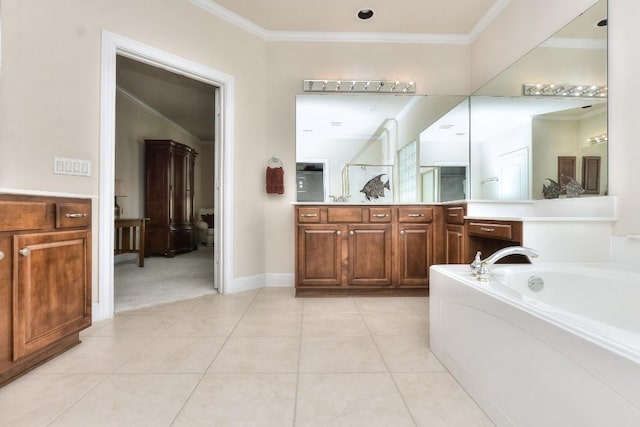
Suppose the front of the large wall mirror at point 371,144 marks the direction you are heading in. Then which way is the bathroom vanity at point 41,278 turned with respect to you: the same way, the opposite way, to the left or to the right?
to the left

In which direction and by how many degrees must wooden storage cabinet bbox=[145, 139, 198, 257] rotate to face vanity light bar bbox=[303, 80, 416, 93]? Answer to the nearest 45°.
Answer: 0° — it already faces it

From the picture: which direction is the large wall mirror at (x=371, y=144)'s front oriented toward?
toward the camera

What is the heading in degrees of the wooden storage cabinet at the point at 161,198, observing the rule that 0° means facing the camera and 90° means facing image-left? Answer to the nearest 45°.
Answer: approximately 315°

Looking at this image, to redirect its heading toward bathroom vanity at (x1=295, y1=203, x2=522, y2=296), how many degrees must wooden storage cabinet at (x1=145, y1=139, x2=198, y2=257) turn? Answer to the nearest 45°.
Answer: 0° — it already faces it

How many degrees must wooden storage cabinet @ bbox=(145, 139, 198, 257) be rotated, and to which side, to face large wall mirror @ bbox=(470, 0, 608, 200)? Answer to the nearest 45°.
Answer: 0° — it already faces it

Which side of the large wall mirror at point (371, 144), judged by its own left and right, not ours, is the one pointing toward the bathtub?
front

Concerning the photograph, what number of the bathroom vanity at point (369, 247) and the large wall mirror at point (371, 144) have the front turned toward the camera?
2

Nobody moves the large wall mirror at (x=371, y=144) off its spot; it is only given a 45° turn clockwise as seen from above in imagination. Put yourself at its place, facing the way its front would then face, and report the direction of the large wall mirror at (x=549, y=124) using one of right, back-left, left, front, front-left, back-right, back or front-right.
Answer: left

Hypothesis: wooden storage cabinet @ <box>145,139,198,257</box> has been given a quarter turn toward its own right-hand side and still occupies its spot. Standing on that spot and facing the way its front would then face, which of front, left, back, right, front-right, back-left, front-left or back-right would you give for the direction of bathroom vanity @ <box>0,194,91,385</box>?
front-left

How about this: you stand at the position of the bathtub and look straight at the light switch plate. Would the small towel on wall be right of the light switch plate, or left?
right

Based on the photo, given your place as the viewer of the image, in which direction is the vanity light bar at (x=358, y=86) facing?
facing the viewer

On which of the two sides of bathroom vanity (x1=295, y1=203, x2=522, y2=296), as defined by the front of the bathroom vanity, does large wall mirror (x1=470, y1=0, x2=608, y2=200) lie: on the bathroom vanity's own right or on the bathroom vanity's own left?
on the bathroom vanity's own left

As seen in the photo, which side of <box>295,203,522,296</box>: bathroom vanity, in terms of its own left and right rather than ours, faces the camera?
front
